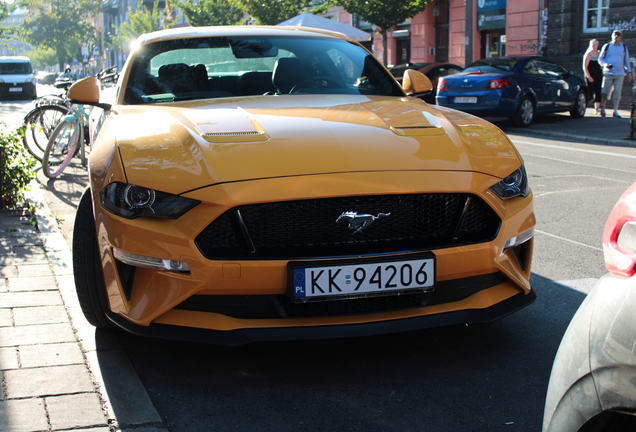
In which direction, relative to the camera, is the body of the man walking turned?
toward the camera

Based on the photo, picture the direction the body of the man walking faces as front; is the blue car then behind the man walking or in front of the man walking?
in front

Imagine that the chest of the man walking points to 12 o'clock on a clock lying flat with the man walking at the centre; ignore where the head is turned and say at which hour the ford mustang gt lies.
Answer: The ford mustang gt is roughly at 12 o'clock from the man walking.

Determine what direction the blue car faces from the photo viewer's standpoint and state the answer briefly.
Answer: facing away from the viewer and to the right of the viewer

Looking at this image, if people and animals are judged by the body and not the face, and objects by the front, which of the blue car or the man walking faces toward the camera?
the man walking

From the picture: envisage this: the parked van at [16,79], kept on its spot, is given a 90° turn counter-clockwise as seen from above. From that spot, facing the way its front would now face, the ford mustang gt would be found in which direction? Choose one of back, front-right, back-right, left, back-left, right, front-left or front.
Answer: right

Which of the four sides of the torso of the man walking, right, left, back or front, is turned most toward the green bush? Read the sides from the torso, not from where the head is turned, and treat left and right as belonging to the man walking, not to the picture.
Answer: front

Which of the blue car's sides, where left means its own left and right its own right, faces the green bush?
back

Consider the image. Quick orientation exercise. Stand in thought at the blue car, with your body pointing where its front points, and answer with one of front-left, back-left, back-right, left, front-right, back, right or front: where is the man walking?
front

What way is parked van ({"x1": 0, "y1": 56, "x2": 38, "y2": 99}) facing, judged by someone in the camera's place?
facing the viewer

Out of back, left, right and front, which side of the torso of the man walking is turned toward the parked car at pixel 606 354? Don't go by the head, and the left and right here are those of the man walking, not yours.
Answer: front

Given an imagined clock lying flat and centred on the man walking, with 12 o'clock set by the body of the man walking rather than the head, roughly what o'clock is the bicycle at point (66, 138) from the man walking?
The bicycle is roughly at 1 o'clock from the man walking.

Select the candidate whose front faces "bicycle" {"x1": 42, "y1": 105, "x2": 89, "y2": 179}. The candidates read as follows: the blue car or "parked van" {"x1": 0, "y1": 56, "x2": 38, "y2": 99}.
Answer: the parked van

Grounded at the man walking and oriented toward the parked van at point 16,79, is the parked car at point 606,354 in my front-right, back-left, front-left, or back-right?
back-left

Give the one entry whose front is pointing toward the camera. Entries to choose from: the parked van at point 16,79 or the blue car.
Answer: the parked van

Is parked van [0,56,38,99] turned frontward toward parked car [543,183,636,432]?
yes

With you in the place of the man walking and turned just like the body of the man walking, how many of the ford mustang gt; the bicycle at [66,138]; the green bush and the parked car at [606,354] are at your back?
0
